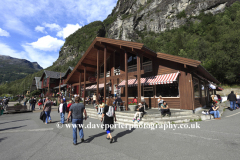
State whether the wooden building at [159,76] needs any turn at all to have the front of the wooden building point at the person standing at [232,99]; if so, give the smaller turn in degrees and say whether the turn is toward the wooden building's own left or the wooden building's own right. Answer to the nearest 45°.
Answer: approximately 135° to the wooden building's own left

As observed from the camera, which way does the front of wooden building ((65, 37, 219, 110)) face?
facing the viewer and to the left of the viewer
